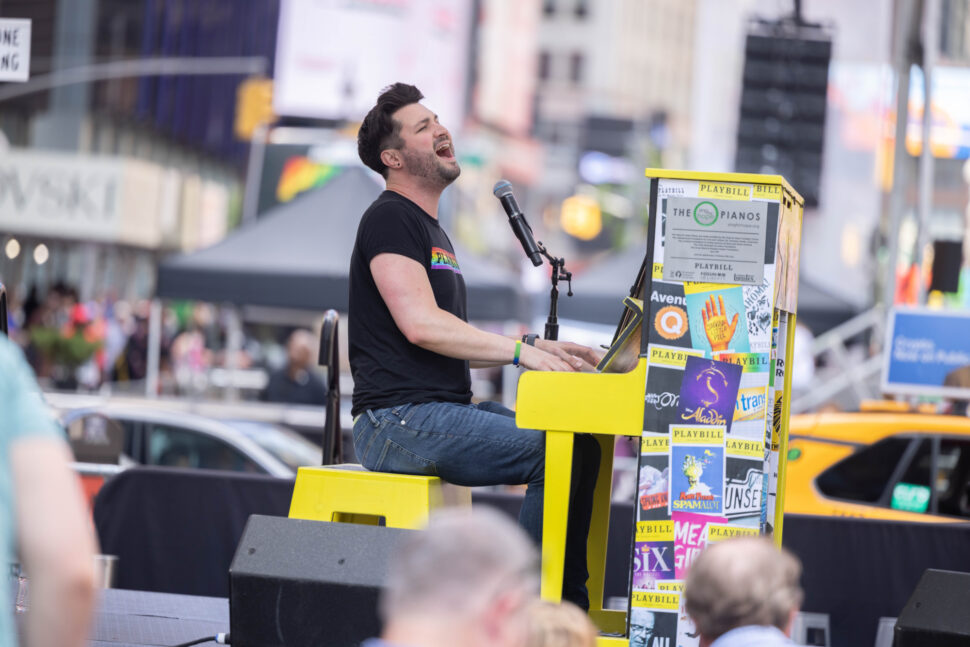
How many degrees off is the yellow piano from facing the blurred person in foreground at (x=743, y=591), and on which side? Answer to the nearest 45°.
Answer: approximately 90° to its left

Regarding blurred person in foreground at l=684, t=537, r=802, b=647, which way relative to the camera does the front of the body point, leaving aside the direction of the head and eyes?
away from the camera

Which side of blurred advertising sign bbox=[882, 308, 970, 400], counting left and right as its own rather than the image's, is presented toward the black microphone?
front

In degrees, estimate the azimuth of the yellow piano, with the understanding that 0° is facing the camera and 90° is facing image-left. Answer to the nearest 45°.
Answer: approximately 90°

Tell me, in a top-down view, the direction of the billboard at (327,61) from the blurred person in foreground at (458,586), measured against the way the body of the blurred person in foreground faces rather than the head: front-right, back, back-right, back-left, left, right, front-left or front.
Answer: front-left

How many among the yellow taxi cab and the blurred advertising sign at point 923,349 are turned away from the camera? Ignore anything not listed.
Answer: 0

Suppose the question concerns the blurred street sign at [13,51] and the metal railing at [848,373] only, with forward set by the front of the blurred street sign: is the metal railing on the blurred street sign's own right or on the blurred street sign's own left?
on the blurred street sign's own left

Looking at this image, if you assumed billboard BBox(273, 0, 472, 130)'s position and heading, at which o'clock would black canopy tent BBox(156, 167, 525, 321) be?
The black canopy tent is roughly at 12 o'clock from the billboard.

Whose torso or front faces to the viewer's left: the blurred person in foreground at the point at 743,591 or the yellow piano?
the yellow piano

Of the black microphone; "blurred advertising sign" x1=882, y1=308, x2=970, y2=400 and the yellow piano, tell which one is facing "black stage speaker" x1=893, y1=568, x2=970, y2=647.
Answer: the blurred advertising sign

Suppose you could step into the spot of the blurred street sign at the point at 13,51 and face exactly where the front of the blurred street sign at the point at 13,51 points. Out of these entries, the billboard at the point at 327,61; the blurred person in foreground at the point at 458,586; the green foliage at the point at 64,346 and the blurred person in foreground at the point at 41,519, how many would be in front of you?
2

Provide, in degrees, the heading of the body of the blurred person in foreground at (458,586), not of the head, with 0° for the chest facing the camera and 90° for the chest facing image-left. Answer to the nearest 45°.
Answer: approximately 225°

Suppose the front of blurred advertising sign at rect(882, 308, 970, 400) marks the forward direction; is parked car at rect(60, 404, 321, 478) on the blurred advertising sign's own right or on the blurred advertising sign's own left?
on the blurred advertising sign's own right

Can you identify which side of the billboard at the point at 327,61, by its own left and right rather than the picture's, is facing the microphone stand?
front
